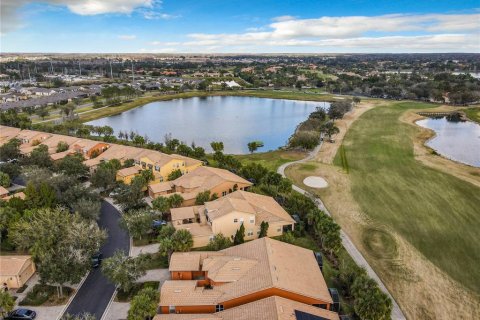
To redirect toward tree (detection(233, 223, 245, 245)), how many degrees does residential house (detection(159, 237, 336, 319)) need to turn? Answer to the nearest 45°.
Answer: approximately 90° to its right

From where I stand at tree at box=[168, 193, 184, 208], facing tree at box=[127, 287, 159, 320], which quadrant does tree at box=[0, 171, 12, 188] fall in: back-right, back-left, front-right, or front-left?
back-right

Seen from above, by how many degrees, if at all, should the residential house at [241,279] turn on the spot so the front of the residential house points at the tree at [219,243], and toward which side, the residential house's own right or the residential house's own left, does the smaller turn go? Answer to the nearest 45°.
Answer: approximately 90° to the residential house's own right

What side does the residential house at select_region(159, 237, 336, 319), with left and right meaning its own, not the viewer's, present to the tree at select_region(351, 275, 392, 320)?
back

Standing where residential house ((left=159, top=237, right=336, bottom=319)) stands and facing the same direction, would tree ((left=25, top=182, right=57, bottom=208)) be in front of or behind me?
in front

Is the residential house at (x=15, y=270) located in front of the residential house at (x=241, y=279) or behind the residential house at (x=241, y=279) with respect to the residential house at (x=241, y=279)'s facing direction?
in front

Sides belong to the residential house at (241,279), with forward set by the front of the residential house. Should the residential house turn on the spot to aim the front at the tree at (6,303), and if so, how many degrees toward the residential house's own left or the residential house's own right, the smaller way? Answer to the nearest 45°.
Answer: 0° — it already faces it

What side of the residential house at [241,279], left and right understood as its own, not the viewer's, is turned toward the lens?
left

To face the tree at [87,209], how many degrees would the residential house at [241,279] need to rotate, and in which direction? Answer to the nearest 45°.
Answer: approximately 45° to its right

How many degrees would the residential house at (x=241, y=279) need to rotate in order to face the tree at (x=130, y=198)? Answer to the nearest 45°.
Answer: approximately 45° to its right
